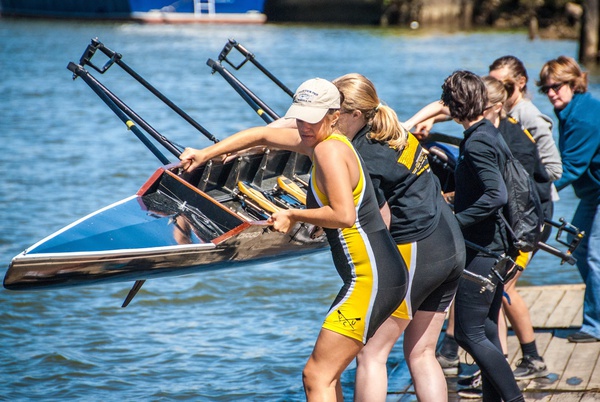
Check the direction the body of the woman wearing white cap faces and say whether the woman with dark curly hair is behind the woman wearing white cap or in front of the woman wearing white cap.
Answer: behind

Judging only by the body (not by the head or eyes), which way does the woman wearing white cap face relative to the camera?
to the viewer's left

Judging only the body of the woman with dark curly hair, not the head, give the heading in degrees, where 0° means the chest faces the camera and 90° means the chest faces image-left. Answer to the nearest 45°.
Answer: approximately 90°

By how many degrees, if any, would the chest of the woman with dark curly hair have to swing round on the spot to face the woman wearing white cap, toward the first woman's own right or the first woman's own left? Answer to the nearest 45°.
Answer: approximately 45° to the first woman's own left

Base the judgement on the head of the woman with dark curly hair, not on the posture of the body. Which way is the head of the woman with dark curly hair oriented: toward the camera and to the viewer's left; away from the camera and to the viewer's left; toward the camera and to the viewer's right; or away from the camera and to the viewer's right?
away from the camera and to the viewer's left

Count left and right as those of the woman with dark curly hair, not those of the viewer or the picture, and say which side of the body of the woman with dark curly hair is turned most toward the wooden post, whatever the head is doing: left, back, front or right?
right

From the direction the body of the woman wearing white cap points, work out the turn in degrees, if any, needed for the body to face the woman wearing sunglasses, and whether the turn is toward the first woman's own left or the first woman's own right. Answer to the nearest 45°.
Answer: approximately 135° to the first woman's own right

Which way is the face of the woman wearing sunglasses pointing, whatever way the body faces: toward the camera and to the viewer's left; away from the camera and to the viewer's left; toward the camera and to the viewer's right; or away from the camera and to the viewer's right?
toward the camera and to the viewer's left

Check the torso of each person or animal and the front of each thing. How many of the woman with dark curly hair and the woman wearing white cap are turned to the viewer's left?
2
